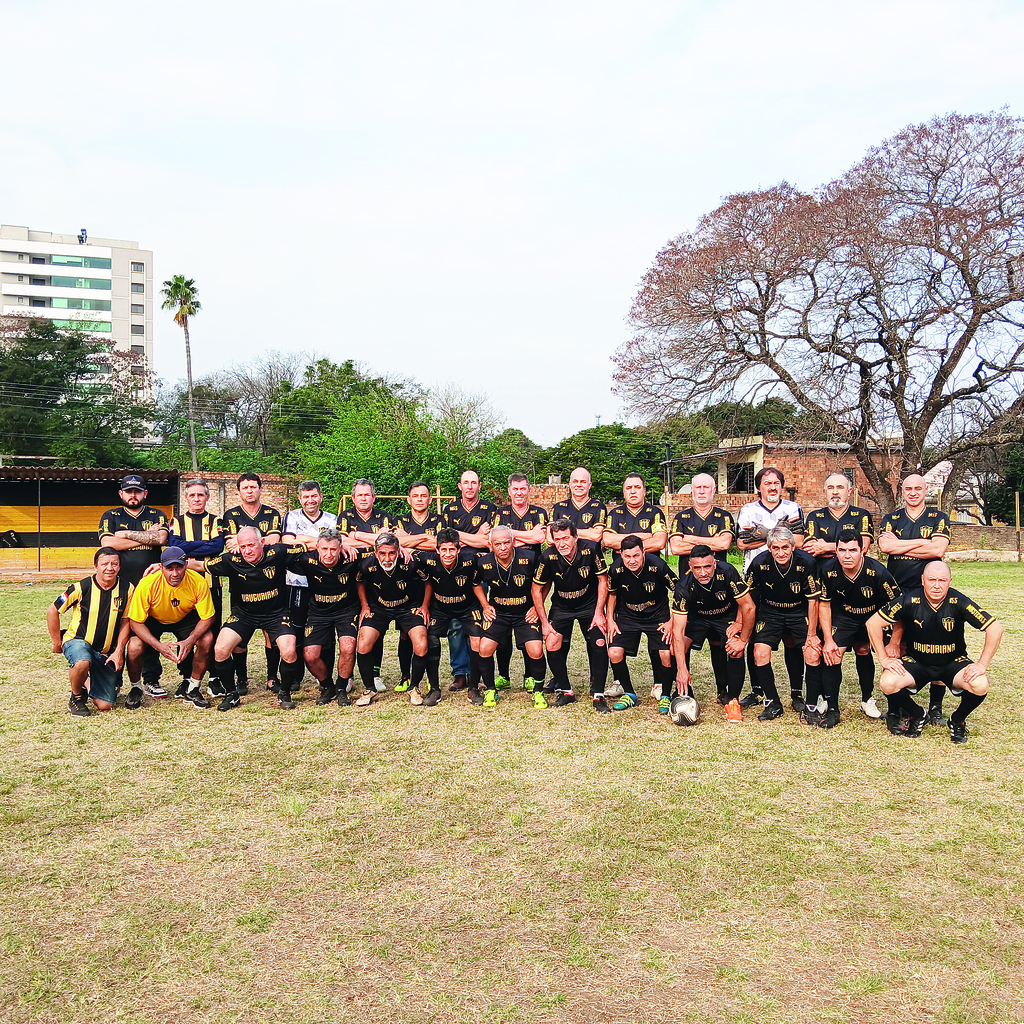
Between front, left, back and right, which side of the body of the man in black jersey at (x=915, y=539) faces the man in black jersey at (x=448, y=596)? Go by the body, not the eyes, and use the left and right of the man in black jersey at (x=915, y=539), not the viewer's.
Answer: right

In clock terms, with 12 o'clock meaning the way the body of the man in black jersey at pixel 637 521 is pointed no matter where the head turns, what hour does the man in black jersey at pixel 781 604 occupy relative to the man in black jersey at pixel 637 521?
the man in black jersey at pixel 781 604 is roughly at 10 o'clock from the man in black jersey at pixel 637 521.

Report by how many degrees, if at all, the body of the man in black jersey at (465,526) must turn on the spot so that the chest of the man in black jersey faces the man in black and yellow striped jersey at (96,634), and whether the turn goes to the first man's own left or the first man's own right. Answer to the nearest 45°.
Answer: approximately 90° to the first man's own right

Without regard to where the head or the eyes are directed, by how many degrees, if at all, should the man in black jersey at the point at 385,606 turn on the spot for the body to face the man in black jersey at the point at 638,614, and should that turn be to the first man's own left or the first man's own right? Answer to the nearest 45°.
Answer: approximately 90° to the first man's own left
